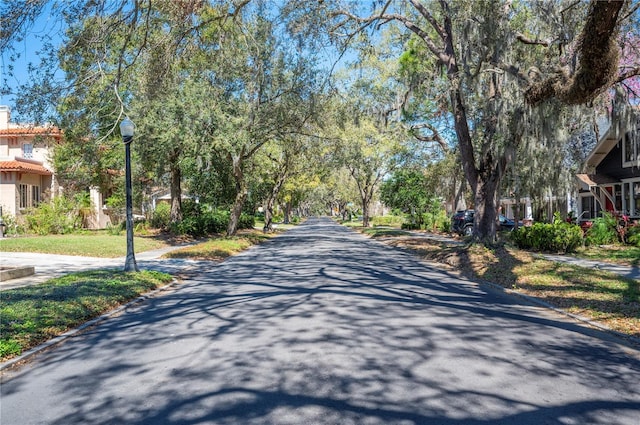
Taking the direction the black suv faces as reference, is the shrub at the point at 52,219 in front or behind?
behind

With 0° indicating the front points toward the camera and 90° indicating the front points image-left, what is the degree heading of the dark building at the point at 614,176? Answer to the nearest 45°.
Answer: approximately 45°

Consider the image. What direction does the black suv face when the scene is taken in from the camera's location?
facing away from the viewer and to the right of the viewer

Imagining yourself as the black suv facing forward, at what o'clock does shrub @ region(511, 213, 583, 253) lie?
The shrub is roughly at 4 o'clock from the black suv.

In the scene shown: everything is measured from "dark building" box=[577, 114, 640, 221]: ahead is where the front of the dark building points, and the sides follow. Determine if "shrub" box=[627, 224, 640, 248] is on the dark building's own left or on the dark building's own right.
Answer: on the dark building's own left

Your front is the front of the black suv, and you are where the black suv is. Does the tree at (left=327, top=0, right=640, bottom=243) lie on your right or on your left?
on your right

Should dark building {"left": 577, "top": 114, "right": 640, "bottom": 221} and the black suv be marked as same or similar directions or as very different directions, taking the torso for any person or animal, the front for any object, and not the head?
very different directions

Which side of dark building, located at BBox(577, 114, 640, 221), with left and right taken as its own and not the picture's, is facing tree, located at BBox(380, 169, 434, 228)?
right

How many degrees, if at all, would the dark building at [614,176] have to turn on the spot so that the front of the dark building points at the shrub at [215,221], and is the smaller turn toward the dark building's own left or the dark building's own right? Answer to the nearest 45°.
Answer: approximately 45° to the dark building's own right
